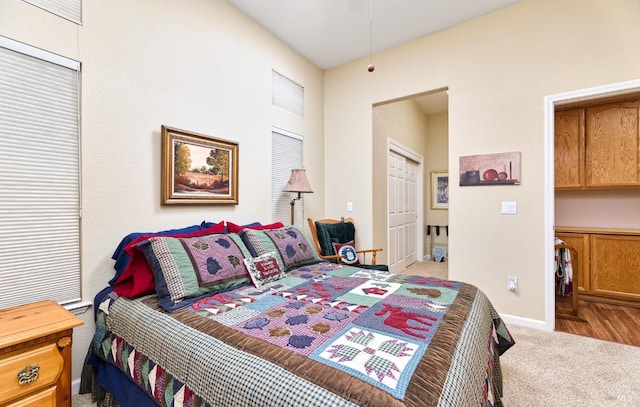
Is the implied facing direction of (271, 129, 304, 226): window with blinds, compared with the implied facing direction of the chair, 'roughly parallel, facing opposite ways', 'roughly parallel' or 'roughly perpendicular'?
roughly parallel

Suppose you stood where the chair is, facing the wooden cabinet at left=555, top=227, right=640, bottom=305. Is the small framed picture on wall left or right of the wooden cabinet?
left

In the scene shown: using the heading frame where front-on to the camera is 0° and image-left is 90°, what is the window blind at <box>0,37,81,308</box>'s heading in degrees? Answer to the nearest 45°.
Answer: approximately 315°

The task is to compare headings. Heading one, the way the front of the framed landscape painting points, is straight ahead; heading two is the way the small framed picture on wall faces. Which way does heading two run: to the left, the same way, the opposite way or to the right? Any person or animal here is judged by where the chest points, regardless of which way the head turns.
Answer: to the right

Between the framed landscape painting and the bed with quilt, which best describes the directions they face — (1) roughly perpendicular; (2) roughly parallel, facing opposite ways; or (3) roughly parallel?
roughly parallel

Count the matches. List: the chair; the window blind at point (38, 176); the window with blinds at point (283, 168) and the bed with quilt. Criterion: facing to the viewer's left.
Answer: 0

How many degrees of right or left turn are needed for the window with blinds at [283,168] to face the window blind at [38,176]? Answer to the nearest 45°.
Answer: approximately 90° to its right

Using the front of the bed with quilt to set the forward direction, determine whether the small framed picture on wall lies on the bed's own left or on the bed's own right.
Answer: on the bed's own left

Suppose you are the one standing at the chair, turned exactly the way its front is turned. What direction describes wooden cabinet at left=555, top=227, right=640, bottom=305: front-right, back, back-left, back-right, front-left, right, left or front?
front-left

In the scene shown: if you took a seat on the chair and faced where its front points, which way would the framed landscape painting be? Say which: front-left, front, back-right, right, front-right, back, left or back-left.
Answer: right

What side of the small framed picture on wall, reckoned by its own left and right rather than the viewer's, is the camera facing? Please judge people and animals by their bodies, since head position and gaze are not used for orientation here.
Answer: front

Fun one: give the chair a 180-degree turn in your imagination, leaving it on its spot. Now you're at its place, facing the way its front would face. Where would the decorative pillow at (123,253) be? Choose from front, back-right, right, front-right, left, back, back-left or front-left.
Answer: left

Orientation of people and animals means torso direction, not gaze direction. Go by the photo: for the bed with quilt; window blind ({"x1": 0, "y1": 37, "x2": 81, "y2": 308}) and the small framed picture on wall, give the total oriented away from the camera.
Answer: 0

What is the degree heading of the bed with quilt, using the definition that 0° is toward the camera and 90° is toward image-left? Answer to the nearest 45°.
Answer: approximately 315°

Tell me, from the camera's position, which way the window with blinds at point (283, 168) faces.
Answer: facing the viewer and to the right of the viewer

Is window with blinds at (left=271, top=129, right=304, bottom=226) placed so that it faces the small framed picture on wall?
no

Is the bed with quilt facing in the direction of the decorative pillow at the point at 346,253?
no

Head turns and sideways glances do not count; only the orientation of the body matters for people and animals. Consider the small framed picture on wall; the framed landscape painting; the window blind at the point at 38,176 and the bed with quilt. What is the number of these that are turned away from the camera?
0

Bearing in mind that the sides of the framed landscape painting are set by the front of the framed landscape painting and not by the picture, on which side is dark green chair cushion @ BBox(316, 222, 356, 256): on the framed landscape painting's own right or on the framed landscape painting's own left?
on the framed landscape painting's own left

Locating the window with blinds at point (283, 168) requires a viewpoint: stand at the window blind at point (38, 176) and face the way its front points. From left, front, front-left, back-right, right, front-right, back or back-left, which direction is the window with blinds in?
front-left
